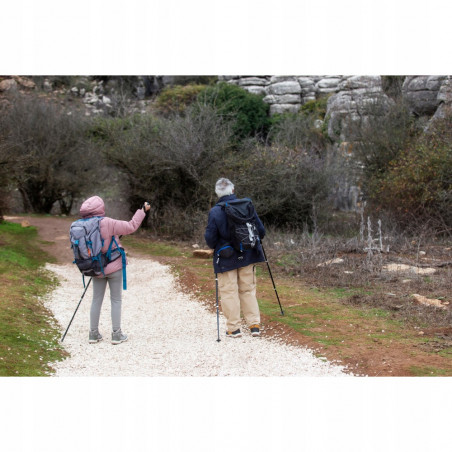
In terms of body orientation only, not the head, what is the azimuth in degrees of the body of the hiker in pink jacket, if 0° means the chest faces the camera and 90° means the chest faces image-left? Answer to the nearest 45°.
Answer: approximately 225°

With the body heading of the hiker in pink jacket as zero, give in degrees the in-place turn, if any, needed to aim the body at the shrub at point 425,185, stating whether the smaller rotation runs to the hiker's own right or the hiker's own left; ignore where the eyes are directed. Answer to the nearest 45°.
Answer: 0° — they already face it

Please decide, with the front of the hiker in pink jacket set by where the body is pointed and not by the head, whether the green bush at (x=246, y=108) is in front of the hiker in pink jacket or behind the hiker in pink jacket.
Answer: in front

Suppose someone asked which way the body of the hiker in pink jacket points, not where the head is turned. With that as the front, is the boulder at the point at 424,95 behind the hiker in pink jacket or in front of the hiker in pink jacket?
in front

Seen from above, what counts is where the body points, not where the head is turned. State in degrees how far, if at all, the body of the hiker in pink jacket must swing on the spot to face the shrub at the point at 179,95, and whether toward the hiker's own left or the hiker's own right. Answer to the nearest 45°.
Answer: approximately 45° to the hiker's own left

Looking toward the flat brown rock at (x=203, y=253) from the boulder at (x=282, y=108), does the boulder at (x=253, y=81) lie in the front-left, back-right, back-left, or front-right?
back-right

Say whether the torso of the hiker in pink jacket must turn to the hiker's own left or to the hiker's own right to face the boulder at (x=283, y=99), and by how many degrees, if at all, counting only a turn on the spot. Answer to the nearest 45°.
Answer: approximately 45° to the hiker's own left

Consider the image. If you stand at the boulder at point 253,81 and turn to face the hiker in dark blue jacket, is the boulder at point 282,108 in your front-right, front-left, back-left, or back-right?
front-left

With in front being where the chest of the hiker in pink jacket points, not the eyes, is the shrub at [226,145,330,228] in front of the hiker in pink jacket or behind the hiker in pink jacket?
in front

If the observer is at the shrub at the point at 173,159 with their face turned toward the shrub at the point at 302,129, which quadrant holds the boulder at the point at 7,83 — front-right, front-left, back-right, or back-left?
front-left
